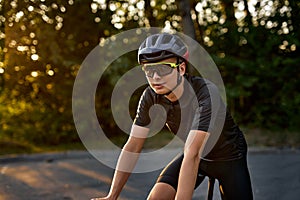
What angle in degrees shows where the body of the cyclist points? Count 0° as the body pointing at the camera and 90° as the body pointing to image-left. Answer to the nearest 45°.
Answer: approximately 45°
